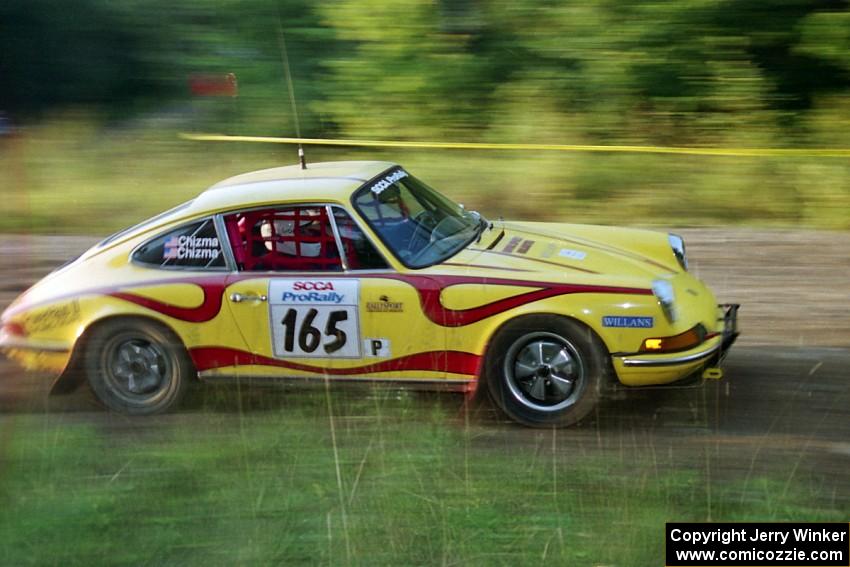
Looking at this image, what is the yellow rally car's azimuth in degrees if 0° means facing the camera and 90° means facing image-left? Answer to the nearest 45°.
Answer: approximately 270°
